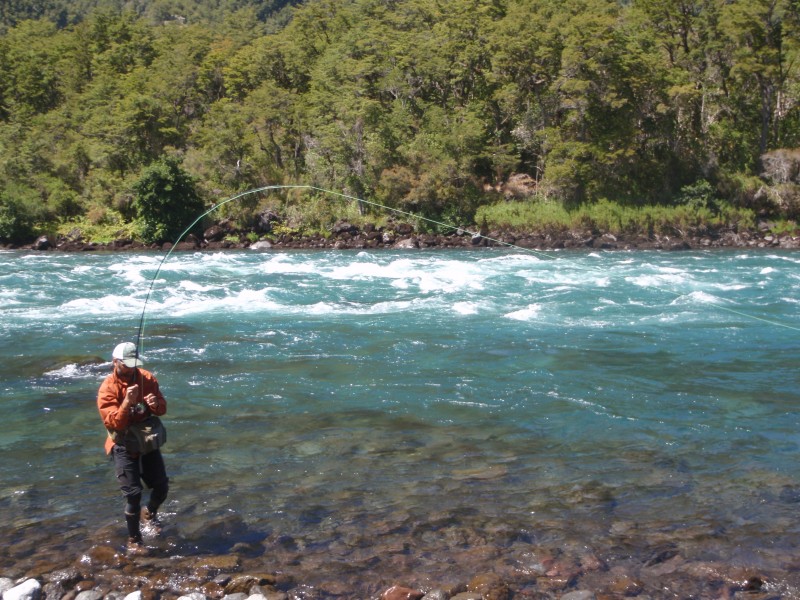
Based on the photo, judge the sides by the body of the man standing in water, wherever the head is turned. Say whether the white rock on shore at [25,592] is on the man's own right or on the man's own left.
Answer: on the man's own right

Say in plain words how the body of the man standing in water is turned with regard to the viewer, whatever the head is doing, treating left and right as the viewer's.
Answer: facing the viewer and to the right of the viewer

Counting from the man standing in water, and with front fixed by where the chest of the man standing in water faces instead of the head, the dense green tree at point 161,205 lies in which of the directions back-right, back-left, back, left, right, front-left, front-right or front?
back-left

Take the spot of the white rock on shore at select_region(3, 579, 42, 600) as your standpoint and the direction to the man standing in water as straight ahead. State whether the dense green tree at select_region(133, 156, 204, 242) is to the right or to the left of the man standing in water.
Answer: left
